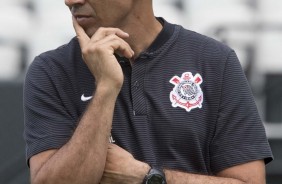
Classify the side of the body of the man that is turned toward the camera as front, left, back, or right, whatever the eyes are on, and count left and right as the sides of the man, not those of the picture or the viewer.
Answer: front

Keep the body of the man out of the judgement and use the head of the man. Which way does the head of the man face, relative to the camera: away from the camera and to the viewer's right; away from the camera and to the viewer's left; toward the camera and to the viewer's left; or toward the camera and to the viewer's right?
toward the camera and to the viewer's left
